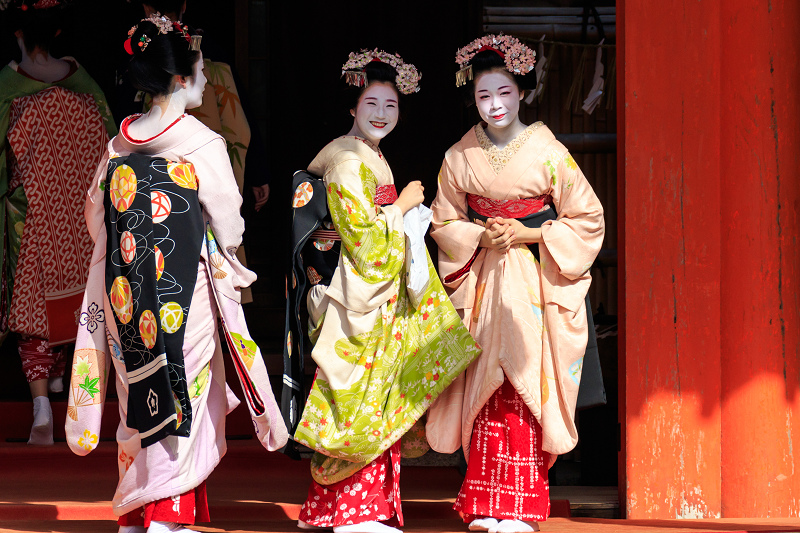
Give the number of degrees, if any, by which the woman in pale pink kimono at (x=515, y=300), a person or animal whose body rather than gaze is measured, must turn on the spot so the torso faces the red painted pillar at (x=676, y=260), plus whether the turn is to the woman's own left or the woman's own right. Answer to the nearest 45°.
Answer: approximately 135° to the woman's own left

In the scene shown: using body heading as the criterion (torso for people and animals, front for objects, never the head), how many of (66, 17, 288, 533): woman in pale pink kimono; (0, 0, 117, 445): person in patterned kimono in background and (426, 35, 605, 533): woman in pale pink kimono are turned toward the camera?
1

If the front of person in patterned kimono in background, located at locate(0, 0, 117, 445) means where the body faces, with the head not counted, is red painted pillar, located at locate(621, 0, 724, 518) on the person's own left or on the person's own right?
on the person's own right

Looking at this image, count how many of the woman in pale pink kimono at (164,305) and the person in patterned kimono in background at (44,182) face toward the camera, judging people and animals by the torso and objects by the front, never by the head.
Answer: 0

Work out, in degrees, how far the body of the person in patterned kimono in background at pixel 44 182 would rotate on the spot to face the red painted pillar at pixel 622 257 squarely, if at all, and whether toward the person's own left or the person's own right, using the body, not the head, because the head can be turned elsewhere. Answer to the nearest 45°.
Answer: approximately 135° to the person's own right

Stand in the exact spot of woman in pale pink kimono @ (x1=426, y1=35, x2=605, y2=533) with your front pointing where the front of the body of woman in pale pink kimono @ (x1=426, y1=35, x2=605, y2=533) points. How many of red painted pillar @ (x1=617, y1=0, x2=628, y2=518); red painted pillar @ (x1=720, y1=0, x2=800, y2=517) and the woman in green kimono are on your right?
1

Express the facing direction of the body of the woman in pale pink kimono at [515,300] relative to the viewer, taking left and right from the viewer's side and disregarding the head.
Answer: facing the viewer

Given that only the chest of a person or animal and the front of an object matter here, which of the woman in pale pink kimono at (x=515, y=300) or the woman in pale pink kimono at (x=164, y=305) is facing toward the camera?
the woman in pale pink kimono at (x=515, y=300)

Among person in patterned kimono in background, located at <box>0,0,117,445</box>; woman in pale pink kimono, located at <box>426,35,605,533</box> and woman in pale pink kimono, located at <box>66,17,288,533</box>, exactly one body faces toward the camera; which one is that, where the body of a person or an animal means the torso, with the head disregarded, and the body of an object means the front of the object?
woman in pale pink kimono, located at <box>426,35,605,533</box>

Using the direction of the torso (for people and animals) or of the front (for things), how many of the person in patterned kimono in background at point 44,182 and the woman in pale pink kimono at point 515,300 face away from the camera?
1

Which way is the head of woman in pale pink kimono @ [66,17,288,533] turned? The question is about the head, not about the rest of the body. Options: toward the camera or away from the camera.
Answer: away from the camera

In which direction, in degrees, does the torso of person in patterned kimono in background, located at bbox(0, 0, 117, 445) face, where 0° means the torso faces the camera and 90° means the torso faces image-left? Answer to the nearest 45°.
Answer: approximately 180°

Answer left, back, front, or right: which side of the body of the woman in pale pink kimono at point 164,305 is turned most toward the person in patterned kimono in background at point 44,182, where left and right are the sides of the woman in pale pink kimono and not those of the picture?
left

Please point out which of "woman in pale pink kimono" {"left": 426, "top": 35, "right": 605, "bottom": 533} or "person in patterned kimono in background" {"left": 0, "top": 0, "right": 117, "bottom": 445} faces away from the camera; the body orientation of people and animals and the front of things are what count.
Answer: the person in patterned kimono in background

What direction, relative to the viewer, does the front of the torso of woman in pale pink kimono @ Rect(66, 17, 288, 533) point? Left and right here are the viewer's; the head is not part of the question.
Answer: facing away from the viewer and to the right of the viewer

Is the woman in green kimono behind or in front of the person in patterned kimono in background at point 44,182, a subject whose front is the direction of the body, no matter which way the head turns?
behind

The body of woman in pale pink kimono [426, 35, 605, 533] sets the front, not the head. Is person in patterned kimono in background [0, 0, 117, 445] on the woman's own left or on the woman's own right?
on the woman's own right

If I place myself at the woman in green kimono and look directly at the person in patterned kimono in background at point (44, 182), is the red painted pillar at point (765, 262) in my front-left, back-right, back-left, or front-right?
back-right

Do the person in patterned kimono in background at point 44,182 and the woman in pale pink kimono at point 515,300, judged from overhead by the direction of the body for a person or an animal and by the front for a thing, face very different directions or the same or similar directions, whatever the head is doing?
very different directions
